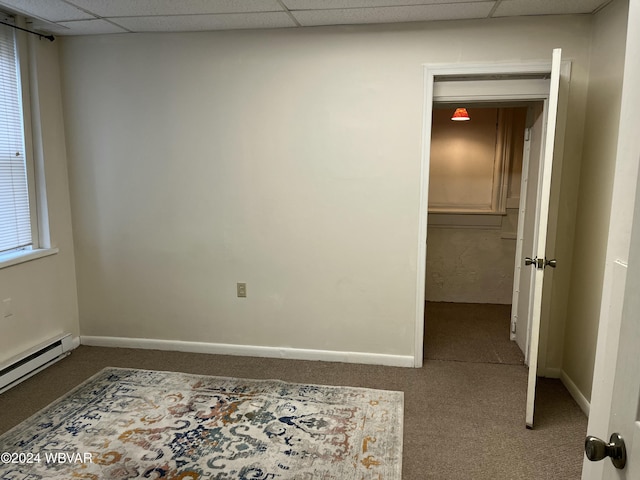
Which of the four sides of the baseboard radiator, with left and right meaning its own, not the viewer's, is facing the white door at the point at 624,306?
front

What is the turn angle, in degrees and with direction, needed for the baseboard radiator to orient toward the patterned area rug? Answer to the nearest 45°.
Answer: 0° — it already faces it

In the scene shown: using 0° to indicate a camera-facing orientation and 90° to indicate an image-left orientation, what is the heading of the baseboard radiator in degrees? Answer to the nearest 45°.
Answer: approximately 315°

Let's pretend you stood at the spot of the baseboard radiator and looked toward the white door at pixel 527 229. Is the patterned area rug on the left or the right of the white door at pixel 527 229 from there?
right

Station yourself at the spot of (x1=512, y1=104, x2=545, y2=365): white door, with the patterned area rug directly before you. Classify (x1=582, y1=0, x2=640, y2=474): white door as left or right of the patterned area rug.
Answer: left

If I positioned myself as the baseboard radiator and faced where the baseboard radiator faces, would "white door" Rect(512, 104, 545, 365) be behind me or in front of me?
in front

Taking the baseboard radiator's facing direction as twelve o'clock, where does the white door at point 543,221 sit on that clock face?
The white door is roughly at 12 o'clock from the baseboard radiator.
